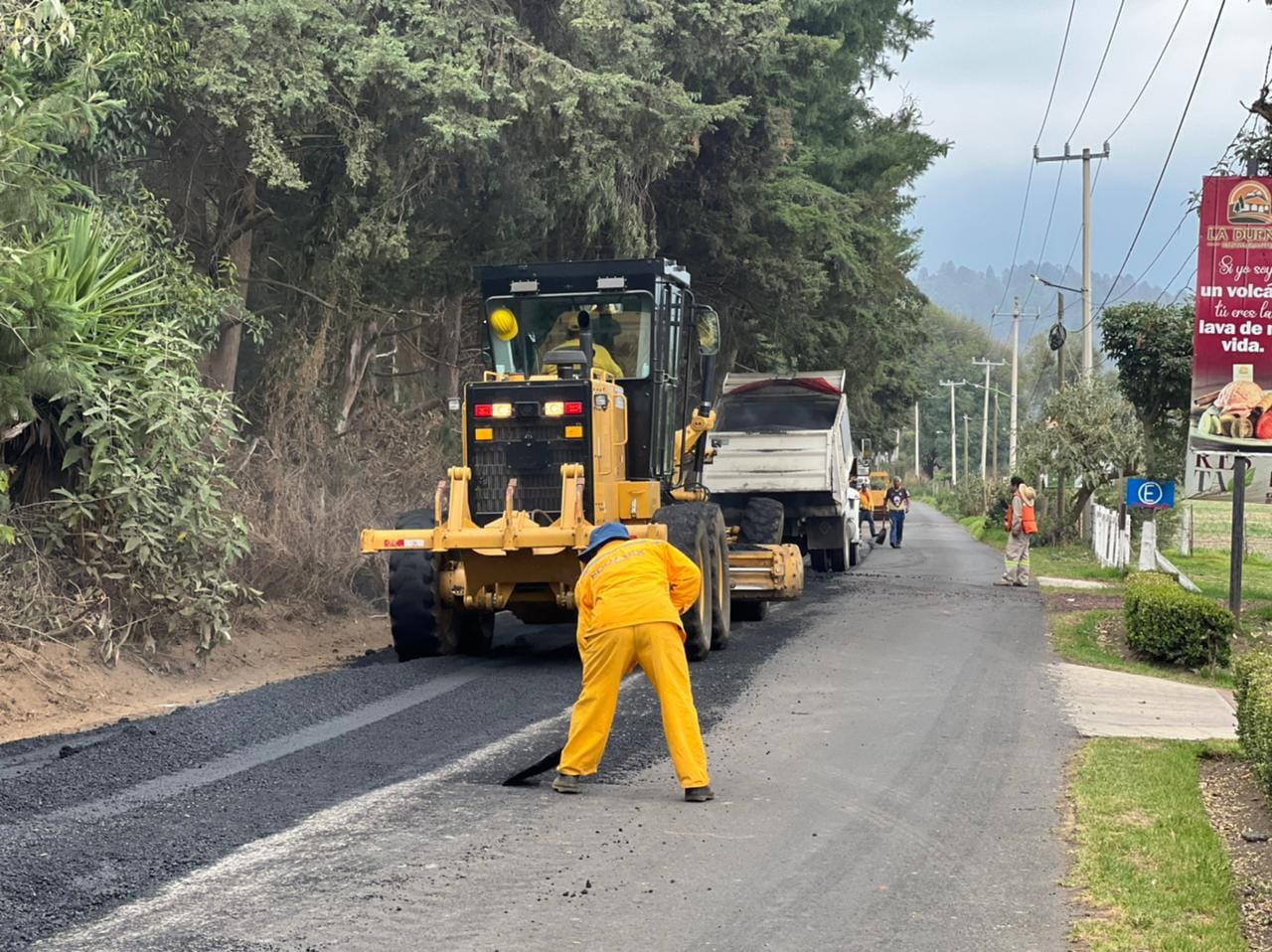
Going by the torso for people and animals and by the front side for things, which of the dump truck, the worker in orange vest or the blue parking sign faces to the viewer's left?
the worker in orange vest

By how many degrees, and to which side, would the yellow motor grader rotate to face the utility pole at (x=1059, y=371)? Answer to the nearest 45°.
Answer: approximately 45° to its right

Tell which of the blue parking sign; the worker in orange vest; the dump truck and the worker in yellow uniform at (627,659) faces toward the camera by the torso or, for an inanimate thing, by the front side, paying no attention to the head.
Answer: the blue parking sign

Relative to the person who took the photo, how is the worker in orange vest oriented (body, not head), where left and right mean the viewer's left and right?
facing to the left of the viewer

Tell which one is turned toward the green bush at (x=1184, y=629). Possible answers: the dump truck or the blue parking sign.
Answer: the blue parking sign

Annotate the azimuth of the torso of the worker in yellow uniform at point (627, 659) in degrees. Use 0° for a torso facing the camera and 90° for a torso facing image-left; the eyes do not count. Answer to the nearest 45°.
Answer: approximately 180°

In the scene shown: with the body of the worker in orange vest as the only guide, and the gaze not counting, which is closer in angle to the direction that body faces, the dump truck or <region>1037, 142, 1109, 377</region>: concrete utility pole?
the dump truck

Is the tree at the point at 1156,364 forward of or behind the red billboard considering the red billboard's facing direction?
behind

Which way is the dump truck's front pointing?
away from the camera

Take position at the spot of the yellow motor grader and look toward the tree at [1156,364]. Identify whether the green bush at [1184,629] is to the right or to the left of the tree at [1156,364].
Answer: right

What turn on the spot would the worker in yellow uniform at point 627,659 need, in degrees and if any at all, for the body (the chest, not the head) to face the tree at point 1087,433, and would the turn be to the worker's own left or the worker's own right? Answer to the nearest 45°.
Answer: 0° — they already face it

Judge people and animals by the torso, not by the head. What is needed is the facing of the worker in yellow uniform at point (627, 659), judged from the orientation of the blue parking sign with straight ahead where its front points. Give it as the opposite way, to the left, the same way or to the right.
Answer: the opposite way

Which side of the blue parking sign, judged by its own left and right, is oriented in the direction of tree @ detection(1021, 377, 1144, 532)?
back

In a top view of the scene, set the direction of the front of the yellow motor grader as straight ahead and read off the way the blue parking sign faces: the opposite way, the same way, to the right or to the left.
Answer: the opposite way

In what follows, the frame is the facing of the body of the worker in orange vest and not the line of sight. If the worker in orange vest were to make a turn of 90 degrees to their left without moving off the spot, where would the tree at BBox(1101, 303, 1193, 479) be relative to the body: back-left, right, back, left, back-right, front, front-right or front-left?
back-left
